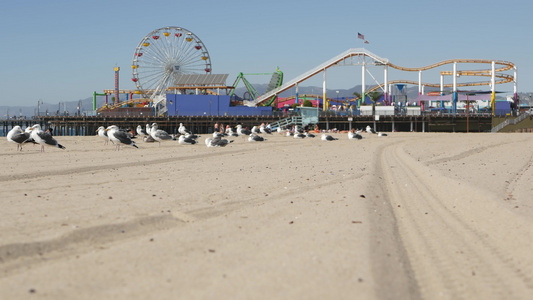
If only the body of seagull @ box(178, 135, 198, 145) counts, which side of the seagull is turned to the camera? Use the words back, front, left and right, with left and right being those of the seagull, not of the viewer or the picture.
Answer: left
